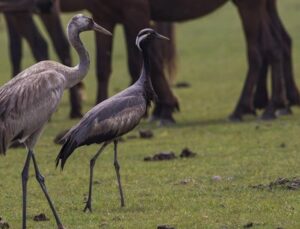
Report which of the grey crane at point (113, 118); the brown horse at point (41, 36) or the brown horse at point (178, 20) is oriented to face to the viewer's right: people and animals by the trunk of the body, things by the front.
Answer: the grey crane

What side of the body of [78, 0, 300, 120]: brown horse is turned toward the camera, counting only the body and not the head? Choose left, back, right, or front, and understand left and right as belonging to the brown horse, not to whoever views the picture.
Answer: left

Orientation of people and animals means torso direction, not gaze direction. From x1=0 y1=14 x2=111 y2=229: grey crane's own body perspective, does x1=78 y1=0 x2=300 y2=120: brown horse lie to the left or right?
on its left

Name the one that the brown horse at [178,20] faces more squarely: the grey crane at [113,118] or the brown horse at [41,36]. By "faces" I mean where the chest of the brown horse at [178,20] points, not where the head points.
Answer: the brown horse

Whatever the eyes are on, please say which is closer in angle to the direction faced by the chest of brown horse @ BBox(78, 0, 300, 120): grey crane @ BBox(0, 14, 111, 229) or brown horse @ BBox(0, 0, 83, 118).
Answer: the brown horse

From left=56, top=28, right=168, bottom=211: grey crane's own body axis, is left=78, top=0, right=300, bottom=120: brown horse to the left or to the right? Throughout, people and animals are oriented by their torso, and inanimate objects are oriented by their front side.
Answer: on its left

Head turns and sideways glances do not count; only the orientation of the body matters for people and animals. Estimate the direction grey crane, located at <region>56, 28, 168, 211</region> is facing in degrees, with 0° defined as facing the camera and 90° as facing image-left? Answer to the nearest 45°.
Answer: approximately 270°

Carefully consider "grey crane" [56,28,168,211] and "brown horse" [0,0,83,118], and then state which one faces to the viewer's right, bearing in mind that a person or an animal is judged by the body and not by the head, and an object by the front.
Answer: the grey crane

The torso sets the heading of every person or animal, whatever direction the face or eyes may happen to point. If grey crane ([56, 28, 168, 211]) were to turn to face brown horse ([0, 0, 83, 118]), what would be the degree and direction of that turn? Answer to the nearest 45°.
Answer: approximately 90° to its left

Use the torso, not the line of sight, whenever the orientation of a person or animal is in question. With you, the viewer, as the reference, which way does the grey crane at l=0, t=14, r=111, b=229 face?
facing to the right of the viewer
